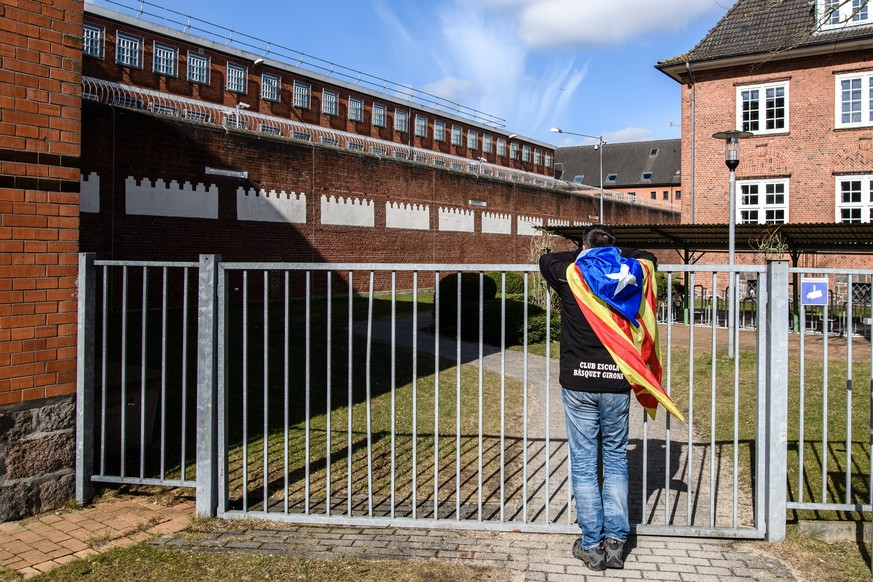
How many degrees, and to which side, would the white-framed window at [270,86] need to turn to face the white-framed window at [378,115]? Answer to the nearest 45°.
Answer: approximately 90° to its left

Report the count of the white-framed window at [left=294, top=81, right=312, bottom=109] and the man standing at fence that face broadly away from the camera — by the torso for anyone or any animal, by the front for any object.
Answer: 1

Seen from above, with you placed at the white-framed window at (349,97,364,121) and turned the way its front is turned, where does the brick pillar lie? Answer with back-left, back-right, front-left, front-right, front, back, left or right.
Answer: front-right

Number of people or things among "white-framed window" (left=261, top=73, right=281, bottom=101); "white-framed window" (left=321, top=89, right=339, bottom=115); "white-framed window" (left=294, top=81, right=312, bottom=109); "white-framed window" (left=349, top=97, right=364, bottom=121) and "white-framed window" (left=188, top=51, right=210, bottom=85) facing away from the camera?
0

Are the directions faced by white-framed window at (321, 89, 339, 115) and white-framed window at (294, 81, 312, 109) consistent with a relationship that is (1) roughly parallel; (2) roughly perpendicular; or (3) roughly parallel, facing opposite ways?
roughly parallel

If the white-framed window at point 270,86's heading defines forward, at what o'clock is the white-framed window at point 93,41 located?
the white-framed window at point 93,41 is roughly at 3 o'clock from the white-framed window at point 270,86.

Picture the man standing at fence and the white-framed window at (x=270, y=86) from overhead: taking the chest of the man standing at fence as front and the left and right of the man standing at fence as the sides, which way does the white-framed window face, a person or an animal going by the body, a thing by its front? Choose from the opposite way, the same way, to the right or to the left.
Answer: to the right

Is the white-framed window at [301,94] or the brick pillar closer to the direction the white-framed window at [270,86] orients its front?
the brick pillar

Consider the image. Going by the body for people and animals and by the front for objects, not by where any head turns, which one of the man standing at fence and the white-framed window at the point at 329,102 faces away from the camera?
the man standing at fence

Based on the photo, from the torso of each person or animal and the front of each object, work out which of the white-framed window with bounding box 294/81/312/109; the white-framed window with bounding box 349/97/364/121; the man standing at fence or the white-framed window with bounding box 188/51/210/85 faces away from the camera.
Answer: the man standing at fence

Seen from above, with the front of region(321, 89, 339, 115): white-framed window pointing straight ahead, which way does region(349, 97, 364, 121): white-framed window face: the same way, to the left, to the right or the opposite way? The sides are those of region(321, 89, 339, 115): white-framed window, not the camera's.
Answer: the same way

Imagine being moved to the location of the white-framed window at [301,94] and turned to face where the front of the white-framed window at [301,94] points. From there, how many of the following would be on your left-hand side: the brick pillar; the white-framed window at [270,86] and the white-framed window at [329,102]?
1

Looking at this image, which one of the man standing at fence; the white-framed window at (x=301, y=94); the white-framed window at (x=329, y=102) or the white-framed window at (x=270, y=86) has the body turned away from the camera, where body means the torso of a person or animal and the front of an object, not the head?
the man standing at fence

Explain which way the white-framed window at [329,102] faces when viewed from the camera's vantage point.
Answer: facing the viewer and to the right of the viewer

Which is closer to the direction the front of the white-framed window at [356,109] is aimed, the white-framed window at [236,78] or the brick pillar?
the brick pillar

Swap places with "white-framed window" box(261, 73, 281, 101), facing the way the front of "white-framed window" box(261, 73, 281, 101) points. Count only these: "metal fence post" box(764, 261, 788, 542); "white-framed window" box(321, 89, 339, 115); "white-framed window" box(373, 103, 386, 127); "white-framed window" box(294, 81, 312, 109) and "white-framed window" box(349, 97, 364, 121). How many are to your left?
4

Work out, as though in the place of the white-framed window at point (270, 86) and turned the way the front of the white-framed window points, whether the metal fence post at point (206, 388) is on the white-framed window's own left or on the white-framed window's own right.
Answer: on the white-framed window's own right

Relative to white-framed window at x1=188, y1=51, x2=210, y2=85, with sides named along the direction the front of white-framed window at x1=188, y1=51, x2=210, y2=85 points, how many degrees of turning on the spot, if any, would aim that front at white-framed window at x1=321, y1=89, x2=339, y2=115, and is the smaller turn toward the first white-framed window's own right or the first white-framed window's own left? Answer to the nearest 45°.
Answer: approximately 90° to the first white-framed window's own left

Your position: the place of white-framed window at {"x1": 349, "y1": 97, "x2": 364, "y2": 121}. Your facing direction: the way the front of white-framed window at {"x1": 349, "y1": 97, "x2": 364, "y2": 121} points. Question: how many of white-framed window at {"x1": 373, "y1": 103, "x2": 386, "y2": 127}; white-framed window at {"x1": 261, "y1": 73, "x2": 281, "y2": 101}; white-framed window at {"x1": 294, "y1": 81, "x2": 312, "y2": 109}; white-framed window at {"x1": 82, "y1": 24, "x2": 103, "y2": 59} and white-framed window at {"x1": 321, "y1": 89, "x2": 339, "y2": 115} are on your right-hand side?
4

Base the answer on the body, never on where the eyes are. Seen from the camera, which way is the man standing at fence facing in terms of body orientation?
away from the camera
